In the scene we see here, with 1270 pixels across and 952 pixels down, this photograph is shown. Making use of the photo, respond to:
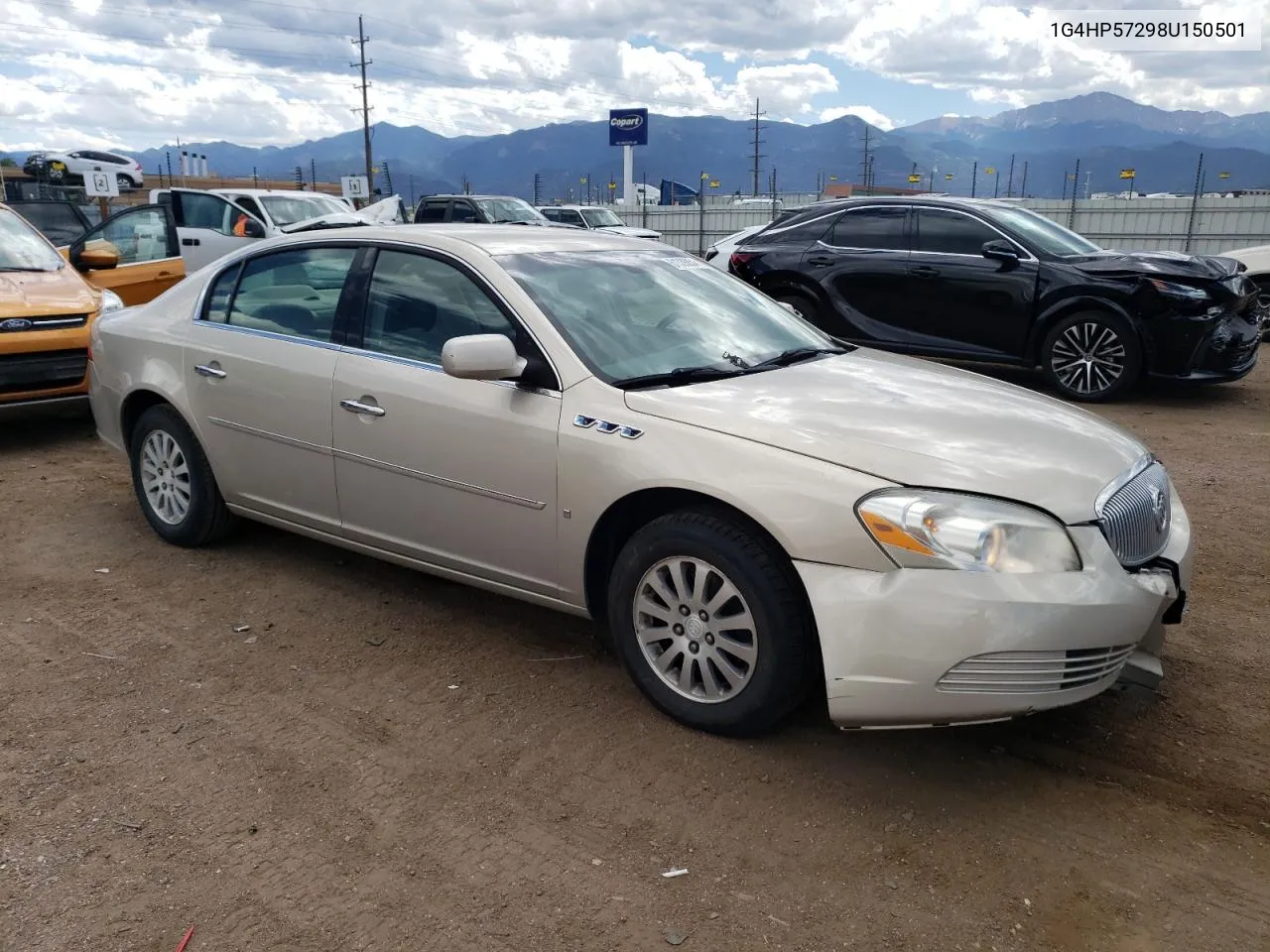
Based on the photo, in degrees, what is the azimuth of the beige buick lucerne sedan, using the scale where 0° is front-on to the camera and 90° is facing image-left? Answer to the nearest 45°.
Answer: approximately 315°

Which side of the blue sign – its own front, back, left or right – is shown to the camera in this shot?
front

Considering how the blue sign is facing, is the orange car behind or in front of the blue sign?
in front

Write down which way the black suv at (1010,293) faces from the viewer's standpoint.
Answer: facing the viewer and to the right of the viewer

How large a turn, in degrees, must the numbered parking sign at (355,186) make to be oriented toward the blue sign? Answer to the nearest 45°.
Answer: approximately 135° to its left

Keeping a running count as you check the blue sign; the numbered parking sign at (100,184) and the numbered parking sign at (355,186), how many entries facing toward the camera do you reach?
3

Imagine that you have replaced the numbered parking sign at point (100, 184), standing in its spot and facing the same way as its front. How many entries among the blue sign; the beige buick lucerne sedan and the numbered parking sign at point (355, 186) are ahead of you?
1

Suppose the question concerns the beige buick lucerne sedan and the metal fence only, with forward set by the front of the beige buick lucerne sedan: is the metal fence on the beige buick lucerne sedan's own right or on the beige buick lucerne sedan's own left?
on the beige buick lucerne sedan's own left

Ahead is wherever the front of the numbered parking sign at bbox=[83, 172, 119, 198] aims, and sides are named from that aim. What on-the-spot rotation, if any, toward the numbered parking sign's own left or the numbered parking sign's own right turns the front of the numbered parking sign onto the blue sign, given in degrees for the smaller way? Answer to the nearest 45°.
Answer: approximately 135° to the numbered parking sign's own left

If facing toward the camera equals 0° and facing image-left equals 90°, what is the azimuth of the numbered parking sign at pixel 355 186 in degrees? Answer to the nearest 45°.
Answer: approximately 0°

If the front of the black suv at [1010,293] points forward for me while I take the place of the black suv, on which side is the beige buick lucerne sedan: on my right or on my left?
on my right

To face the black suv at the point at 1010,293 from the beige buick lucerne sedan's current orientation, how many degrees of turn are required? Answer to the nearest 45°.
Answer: approximately 90° to its left

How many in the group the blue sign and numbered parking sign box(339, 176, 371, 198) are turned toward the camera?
2

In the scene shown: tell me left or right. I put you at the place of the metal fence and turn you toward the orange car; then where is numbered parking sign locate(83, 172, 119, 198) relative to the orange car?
right

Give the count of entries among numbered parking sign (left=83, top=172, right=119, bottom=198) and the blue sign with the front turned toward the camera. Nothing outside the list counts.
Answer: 2
